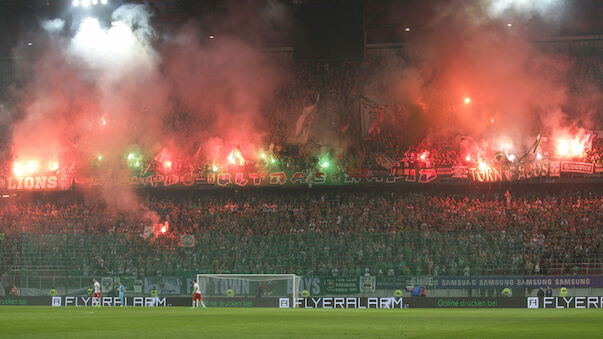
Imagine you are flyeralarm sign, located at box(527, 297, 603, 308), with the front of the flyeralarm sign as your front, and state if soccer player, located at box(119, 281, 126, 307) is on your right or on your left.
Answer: on your right

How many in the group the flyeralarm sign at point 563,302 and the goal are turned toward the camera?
2

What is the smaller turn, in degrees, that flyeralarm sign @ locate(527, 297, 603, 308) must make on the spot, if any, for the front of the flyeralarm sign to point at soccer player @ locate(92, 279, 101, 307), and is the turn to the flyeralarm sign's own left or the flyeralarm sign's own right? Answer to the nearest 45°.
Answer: approximately 90° to the flyeralarm sign's own right

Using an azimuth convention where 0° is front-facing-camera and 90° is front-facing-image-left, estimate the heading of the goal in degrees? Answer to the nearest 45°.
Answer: approximately 0°

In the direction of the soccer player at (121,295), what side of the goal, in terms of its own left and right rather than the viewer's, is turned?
right

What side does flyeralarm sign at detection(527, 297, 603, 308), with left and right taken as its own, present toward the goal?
right

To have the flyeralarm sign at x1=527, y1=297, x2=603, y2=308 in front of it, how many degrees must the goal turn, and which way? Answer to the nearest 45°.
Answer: approximately 90° to its left

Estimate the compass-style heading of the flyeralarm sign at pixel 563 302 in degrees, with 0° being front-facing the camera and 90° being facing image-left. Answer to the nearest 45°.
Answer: approximately 0°

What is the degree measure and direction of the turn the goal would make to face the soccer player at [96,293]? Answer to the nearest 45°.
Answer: approximately 90° to its right

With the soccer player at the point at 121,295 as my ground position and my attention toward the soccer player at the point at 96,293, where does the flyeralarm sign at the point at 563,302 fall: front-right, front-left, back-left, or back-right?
back-left
